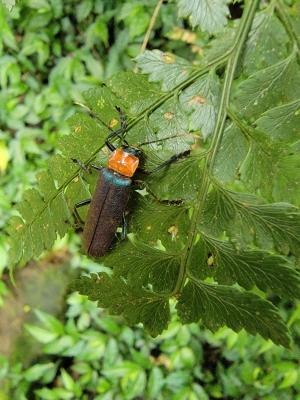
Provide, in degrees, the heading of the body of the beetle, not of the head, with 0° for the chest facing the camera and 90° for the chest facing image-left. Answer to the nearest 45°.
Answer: approximately 180°
